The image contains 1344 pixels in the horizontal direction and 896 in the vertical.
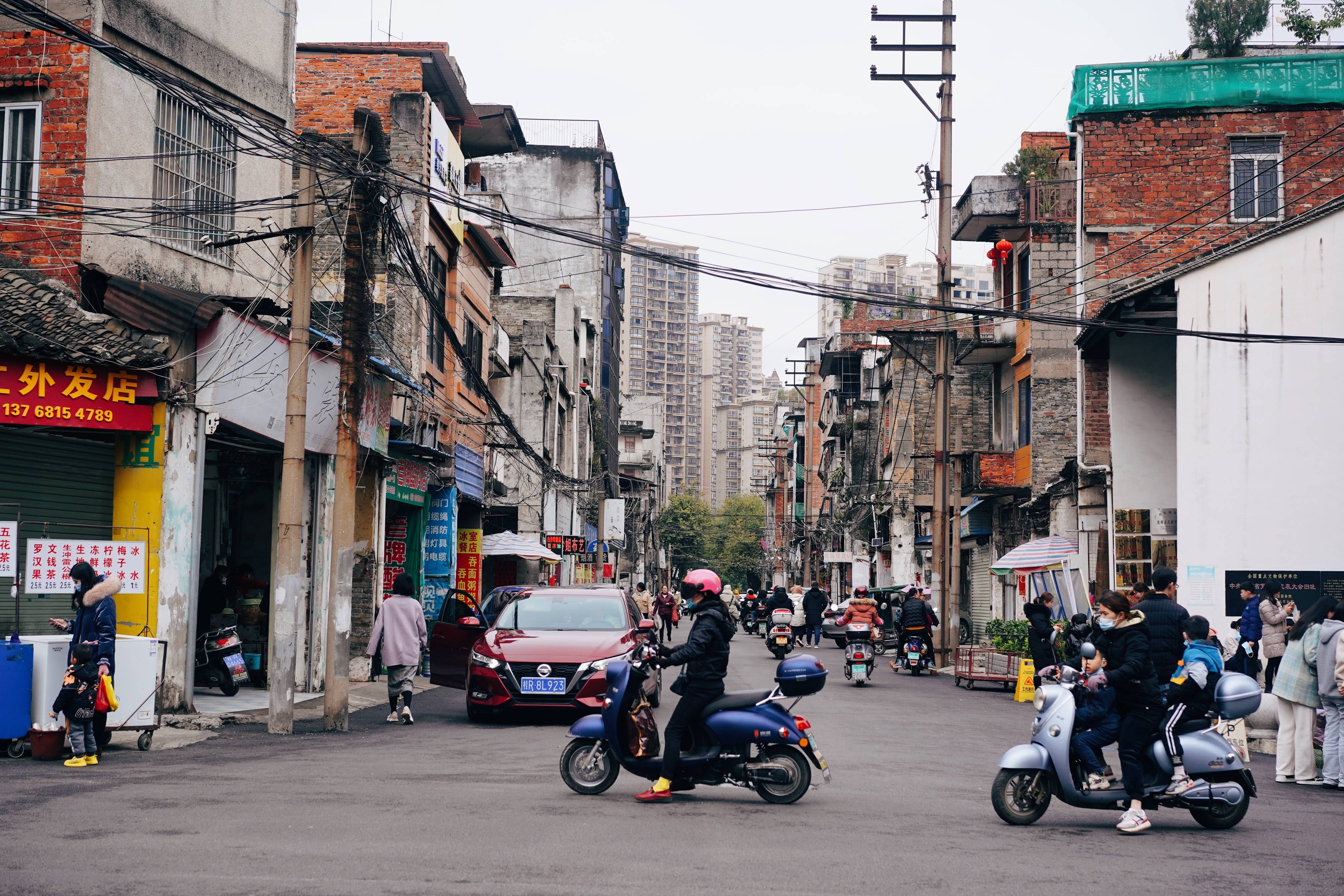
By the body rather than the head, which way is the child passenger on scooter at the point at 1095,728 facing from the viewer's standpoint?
to the viewer's left

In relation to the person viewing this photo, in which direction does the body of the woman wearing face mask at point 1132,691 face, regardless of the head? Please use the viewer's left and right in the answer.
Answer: facing to the left of the viewer

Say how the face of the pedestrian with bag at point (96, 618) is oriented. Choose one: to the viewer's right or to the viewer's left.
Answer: to the viewer's left

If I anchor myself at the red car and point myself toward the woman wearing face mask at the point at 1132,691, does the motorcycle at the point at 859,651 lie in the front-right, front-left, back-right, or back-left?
back-left

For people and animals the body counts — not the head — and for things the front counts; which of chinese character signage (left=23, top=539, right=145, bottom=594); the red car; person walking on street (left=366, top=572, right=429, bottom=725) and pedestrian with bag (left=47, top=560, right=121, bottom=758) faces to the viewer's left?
the pedestrian with bag

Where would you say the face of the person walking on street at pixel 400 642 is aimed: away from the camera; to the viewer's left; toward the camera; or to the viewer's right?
away from the camera

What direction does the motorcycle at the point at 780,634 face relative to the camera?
away from the camera

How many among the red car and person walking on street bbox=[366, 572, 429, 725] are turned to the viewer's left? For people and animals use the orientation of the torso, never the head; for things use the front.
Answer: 0

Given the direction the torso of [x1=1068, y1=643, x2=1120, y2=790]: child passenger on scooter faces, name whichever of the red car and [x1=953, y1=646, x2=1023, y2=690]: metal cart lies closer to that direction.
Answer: the red car

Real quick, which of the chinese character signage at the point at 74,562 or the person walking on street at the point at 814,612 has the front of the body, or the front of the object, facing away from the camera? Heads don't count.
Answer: the person walking on street

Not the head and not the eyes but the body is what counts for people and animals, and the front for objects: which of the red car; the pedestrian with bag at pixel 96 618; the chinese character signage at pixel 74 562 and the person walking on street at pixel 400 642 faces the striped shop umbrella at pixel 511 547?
the person walking on street

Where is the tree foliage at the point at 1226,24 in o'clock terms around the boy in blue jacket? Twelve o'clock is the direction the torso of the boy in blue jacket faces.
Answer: The tree foliage is roughly at 3 o'clock from the boy in blue jacket.

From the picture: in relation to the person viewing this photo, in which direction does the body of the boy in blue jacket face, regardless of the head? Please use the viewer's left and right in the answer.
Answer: facing to the left of the viewer

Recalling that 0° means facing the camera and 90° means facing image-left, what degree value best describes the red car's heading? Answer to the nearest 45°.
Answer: approximately 0°

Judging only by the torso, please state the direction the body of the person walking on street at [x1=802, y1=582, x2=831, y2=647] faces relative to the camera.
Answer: away from the camera

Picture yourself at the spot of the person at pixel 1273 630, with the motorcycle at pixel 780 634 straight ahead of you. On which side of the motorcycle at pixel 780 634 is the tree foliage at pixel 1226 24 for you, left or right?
right
